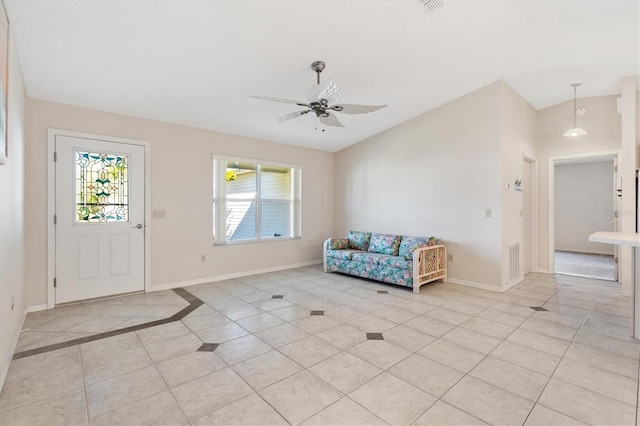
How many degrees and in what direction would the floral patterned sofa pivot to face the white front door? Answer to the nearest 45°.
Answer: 0° — it already faces it

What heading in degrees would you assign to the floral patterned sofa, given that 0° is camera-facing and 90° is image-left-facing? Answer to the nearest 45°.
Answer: approximately 45°
